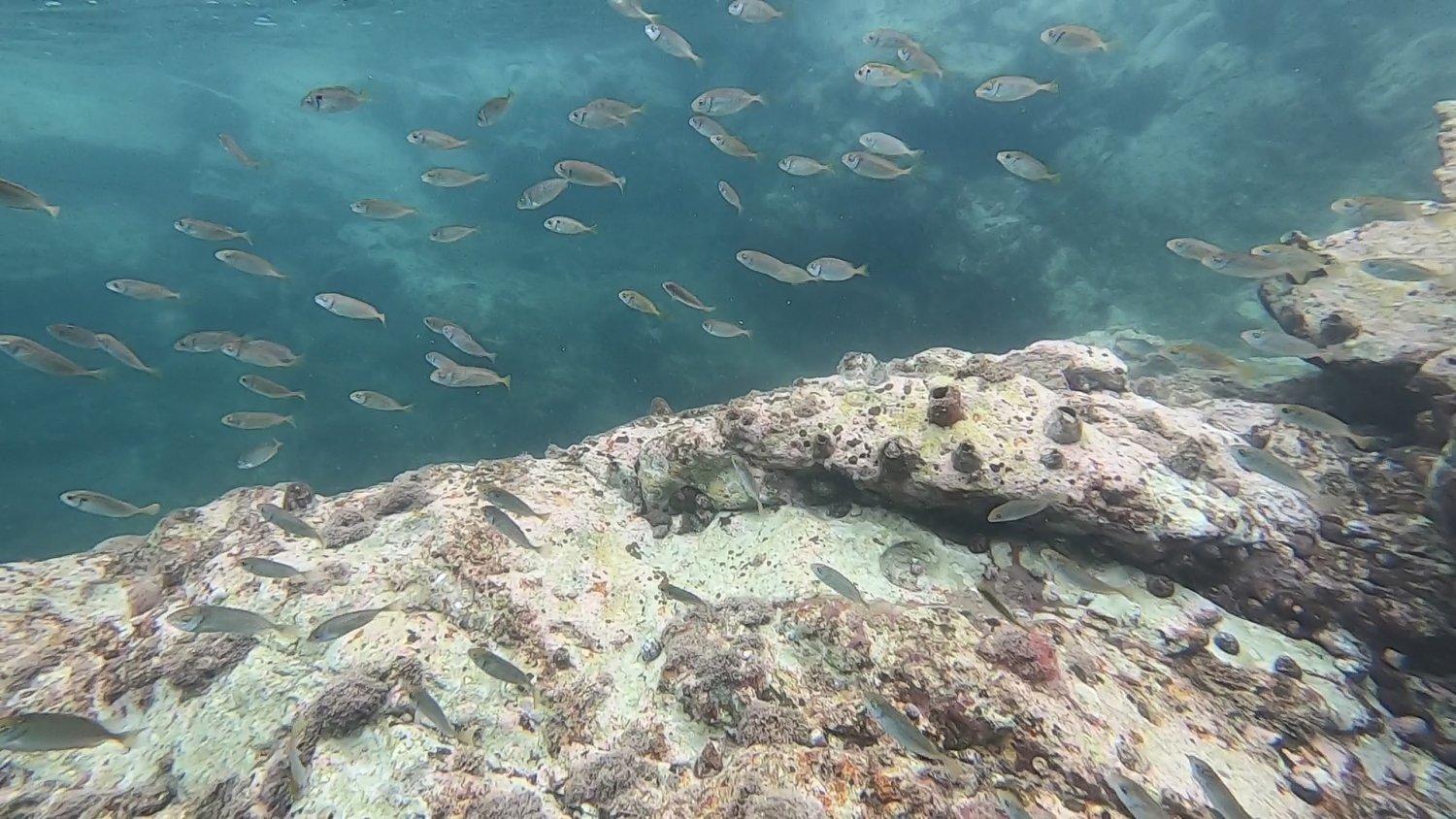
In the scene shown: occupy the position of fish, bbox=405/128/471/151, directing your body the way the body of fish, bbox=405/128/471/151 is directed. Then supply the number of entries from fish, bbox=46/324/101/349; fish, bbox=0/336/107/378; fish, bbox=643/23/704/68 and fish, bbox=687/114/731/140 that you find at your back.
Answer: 2

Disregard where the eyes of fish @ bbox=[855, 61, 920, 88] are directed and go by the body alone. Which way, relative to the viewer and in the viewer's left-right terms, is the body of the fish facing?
facing to the left of the viewer

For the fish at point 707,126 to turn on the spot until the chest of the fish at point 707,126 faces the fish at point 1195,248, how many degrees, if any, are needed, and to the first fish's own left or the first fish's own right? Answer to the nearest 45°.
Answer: approximately 135° to the first fish's own left

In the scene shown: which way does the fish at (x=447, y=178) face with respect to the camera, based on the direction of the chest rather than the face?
to the viewer's left

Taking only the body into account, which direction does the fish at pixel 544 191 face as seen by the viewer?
to the viewer's left

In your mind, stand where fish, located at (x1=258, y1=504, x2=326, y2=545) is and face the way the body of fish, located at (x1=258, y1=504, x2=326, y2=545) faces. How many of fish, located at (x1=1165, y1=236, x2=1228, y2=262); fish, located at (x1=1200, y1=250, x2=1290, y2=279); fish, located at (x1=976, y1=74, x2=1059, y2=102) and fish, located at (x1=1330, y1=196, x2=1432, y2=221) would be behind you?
4

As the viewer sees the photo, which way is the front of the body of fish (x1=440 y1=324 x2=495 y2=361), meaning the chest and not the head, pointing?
to the viewer's left

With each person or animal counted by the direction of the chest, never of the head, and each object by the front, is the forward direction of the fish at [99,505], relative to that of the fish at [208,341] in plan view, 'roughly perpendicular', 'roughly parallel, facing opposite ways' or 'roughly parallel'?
roughly parallel

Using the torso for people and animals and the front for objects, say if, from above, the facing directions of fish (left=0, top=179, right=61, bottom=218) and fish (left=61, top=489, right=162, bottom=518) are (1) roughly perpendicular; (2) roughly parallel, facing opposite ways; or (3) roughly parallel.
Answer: roughly parallel

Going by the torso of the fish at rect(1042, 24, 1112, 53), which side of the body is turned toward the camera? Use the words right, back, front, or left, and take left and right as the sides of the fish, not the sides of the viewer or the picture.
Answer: left

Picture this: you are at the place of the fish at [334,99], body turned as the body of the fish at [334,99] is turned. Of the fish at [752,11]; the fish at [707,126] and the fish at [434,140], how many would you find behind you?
3

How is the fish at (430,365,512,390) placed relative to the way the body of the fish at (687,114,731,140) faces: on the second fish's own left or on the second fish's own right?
on the second fish's own left

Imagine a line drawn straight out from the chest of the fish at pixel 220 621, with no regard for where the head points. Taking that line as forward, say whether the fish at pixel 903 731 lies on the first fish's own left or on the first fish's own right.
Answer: on the first fish's own left

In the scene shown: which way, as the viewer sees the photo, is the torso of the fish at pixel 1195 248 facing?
to the viewer's left

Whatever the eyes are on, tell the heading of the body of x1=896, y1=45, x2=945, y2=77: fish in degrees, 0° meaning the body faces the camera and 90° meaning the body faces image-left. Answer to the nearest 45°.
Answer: approximately 90°

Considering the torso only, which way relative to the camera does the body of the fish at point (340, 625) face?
to the viewer's left

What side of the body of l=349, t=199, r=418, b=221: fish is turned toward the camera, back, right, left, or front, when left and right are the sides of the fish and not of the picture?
left
